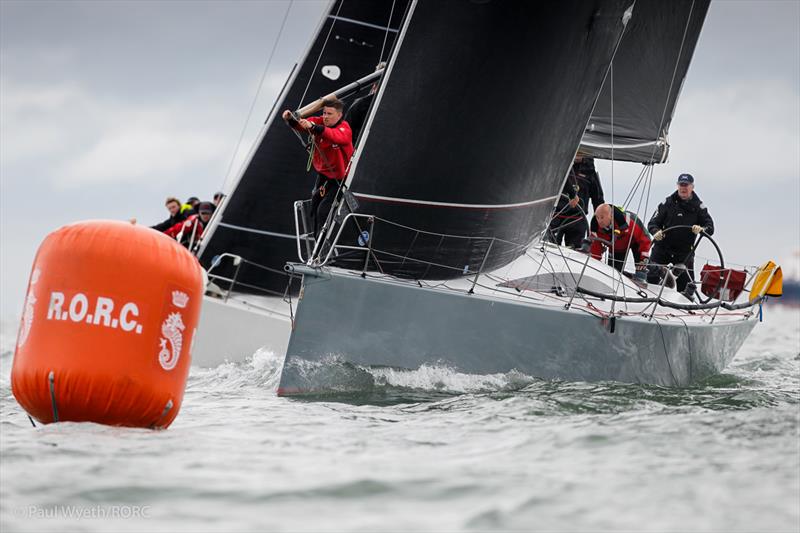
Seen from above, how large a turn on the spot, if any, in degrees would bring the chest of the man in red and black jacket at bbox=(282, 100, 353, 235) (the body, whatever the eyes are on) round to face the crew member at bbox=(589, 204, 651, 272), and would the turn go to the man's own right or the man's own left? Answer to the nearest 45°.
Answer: approximately 180°

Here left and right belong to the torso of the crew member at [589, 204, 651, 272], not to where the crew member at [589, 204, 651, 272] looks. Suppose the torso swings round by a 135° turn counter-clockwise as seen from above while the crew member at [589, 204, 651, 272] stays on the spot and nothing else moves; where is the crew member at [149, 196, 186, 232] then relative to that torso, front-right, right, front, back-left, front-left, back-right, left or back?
back

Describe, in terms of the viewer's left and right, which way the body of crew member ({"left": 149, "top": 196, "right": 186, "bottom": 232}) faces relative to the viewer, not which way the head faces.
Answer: facing the viewer and to the left of the viewer

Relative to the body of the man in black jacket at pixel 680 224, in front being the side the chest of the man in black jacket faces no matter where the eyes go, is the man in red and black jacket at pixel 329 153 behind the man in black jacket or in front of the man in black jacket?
in front

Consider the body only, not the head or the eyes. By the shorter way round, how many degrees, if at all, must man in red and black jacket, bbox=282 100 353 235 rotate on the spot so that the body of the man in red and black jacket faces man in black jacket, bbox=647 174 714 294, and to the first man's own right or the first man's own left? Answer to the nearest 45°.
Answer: approximately 180°

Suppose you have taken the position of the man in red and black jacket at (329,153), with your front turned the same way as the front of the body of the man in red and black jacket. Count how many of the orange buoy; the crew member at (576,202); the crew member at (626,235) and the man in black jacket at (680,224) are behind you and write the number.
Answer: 3

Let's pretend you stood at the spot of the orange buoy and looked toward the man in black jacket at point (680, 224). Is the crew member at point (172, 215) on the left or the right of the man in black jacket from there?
left

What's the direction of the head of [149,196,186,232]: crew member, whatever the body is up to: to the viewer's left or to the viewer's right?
to the viewer's left
